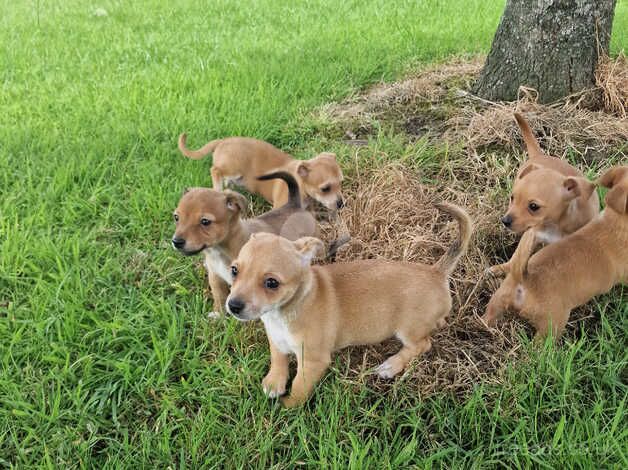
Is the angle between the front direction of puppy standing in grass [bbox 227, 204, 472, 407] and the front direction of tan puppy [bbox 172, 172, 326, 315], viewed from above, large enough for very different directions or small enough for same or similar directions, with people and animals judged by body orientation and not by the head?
same or similar directions

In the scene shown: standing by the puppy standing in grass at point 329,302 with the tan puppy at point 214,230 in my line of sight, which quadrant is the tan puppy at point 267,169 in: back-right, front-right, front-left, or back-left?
front-right

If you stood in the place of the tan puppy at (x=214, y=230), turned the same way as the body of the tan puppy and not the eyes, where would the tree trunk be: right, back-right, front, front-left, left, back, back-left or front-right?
back

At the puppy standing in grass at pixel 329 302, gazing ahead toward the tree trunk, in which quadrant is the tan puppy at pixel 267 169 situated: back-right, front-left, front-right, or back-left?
front-left

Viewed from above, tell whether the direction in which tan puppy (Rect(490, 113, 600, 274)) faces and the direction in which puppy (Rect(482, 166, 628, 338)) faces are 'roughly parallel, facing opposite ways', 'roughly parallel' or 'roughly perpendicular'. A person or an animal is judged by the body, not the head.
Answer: roughly parallel, facing opposite ways

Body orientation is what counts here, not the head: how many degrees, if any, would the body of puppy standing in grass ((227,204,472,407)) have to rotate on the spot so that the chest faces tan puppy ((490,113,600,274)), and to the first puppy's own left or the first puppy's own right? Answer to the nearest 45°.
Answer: approximately 180°

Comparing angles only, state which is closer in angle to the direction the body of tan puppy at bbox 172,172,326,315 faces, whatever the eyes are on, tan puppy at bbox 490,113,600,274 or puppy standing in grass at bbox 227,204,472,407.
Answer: the puppy standing in grass

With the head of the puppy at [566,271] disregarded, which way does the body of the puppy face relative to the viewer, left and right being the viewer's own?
facing away from the viewer and to the right of the viewer

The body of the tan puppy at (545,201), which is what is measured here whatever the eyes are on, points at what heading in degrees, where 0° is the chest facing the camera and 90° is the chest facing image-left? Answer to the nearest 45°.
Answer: approximately 45°

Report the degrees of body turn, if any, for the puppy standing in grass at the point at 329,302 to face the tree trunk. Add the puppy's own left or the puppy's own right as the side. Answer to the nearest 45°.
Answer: approximately 180°

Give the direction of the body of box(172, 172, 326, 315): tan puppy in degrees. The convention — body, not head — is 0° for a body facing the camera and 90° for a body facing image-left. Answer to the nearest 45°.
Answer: approximately 45°

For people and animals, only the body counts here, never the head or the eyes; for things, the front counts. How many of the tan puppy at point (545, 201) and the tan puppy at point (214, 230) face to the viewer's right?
0

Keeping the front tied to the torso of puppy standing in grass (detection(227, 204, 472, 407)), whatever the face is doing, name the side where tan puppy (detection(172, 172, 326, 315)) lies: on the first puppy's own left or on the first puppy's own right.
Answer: on the first puppy's own right

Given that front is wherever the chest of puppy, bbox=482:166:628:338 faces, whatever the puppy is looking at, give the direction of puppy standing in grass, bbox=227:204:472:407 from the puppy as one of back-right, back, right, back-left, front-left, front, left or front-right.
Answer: back
